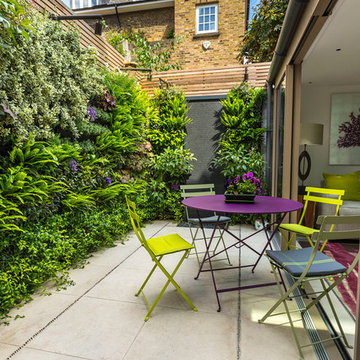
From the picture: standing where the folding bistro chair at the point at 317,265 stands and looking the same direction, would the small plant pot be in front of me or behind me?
in front

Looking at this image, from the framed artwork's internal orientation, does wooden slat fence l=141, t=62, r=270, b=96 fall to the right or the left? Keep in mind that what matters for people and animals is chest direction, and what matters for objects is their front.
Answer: on its right

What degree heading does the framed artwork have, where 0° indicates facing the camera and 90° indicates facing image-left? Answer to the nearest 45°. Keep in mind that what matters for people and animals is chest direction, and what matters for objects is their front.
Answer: approximately 0°

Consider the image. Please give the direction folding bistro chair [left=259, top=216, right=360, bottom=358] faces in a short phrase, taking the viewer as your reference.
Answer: facing away from the viewer and to the left of the viewer

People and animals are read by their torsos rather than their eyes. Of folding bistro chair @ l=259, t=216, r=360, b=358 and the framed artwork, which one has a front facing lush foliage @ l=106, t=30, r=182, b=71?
the folding bistro chair

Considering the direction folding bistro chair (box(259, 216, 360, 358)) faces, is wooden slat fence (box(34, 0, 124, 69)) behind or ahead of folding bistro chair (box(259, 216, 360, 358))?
ahead

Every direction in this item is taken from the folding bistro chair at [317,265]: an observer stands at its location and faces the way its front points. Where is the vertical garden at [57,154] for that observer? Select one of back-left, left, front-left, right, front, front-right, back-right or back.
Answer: front-left

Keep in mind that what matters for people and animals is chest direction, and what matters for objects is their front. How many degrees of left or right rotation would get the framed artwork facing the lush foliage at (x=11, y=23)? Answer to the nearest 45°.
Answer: approximately 45° to its right

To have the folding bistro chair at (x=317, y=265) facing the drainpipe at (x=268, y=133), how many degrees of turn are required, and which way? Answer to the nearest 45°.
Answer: approximately 45° to its right
